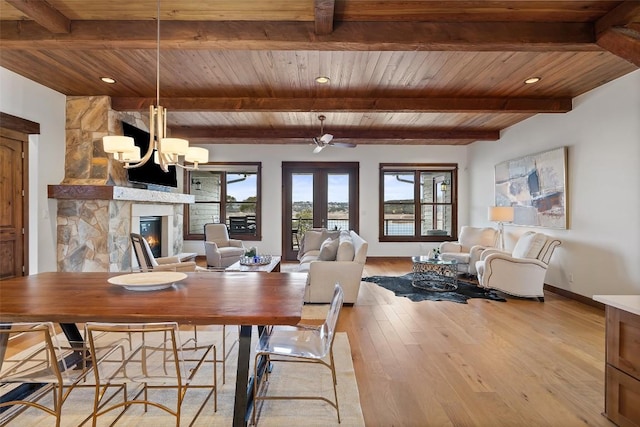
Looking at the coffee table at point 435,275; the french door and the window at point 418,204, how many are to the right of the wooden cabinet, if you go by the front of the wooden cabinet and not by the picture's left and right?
3

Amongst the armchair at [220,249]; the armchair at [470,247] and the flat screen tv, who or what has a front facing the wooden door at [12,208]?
the armchair at [470,247]

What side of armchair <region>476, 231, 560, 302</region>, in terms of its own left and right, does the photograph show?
left

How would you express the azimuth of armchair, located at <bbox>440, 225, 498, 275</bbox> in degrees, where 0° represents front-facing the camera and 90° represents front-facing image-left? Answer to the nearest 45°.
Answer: approximately 45°

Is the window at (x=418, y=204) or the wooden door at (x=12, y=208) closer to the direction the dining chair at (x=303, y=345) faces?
the wooden door

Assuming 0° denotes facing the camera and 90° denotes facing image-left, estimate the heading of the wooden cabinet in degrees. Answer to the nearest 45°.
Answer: approximately 45°

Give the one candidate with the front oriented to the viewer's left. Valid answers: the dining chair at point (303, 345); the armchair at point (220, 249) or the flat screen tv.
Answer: the dining chair

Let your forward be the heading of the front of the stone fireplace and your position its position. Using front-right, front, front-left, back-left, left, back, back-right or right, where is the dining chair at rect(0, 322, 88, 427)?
front-right

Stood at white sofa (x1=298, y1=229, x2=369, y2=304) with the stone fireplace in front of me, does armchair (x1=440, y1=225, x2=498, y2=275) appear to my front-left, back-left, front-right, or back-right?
back-right

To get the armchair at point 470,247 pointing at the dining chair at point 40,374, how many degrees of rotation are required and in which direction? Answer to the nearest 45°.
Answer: approximately 45° to its left

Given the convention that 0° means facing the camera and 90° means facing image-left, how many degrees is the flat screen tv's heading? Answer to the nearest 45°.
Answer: approximately 315°

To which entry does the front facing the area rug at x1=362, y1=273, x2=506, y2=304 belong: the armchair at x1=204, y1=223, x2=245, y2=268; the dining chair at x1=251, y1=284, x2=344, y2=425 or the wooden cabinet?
the armchair

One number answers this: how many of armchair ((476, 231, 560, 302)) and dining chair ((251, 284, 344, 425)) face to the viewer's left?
2

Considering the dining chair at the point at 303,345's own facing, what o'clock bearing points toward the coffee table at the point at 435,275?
The coffee table is roughly at 4 o'clock from the dining chair.

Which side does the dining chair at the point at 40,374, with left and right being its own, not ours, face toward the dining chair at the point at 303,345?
right

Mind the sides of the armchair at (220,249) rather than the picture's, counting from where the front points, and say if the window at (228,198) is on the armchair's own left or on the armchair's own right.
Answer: on the armchair's own left
